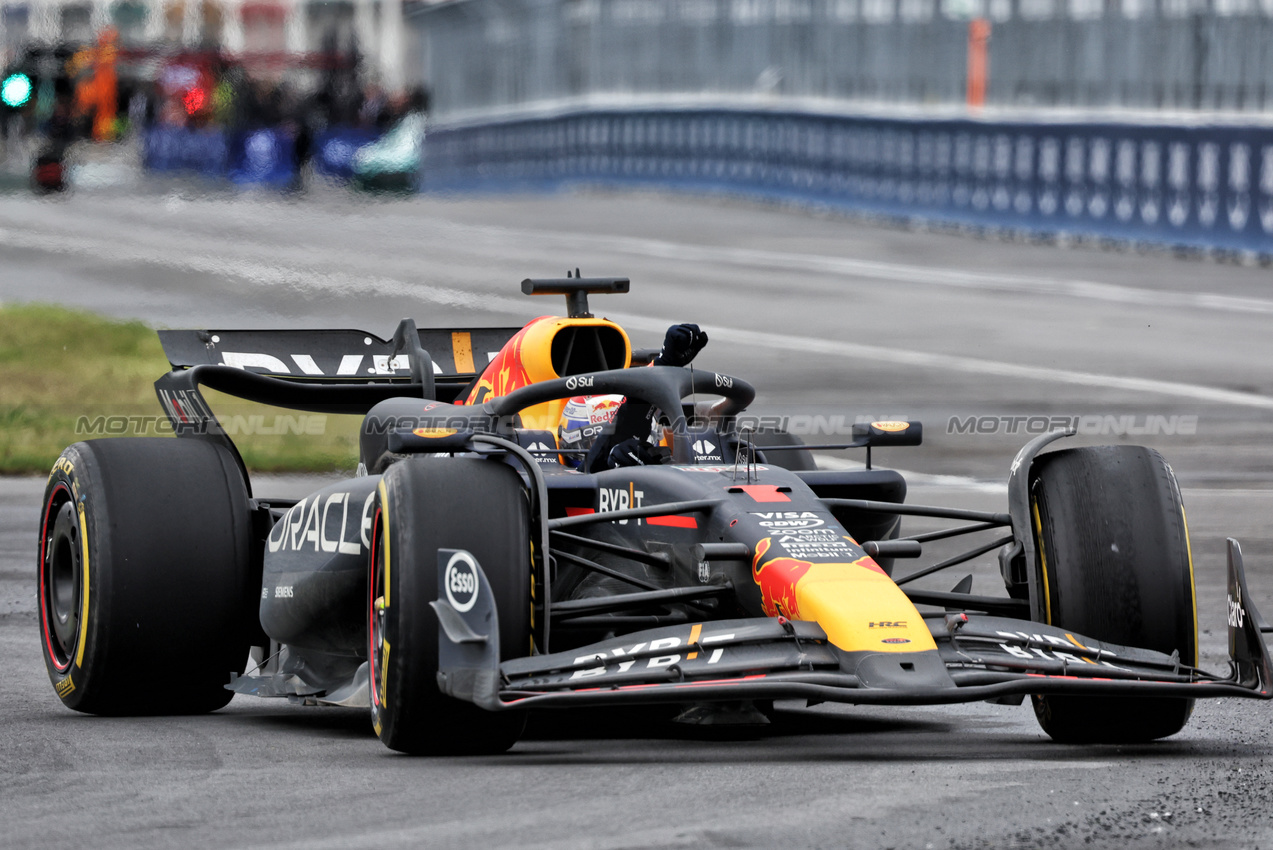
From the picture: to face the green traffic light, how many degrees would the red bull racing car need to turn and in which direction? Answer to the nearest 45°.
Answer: approximately 135° to its left

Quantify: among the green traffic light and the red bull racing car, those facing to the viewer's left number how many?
0

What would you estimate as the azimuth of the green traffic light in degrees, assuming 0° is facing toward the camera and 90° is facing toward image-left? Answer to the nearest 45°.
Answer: approximately 0°

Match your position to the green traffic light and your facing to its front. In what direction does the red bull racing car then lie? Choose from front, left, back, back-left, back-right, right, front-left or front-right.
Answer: front

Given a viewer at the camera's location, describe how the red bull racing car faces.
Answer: facing the viewer and to the right of the viewer

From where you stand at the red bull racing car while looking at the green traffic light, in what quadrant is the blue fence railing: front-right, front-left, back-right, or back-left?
front-right

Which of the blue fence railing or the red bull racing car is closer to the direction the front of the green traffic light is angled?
the red bull racing car

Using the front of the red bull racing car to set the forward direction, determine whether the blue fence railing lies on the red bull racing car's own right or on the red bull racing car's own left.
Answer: on the red bull racing car's own left
